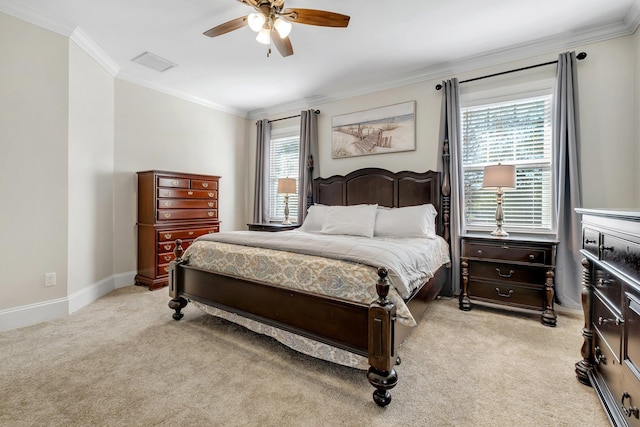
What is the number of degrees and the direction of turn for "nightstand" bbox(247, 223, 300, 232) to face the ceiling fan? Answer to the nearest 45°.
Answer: approximately 45° to its left

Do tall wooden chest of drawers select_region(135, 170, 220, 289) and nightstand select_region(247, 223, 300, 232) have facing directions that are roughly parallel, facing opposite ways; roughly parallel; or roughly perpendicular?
roughly perpendicular

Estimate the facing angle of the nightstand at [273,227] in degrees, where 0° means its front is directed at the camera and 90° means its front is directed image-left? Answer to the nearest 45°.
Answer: approximately 45°

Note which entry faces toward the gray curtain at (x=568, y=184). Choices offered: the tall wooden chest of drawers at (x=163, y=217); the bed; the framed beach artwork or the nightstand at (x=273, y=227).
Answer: the tall wooden chest of drawers

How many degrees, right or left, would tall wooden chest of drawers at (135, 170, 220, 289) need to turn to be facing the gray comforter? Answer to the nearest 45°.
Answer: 0° — it already faces it

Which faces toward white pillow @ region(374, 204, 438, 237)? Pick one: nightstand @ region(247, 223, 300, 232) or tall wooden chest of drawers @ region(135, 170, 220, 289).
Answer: the tall wooden chest of drawers

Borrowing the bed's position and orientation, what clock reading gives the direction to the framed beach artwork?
The framed beach artwork is roughly at 5 o'clock from the bed.

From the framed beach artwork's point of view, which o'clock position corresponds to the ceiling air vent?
The ceiling air vent is roughly at 1 o'clock from the framed beach artwork.

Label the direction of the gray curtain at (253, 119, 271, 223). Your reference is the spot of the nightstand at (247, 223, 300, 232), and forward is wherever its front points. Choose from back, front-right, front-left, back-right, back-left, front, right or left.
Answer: back-right

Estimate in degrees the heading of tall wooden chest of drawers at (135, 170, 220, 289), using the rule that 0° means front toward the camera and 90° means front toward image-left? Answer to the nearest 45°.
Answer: approximately 315°

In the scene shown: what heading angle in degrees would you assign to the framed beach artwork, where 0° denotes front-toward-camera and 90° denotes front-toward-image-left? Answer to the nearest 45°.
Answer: approximately 45°

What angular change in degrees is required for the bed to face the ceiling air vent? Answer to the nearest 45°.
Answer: approximately 90° to its right
